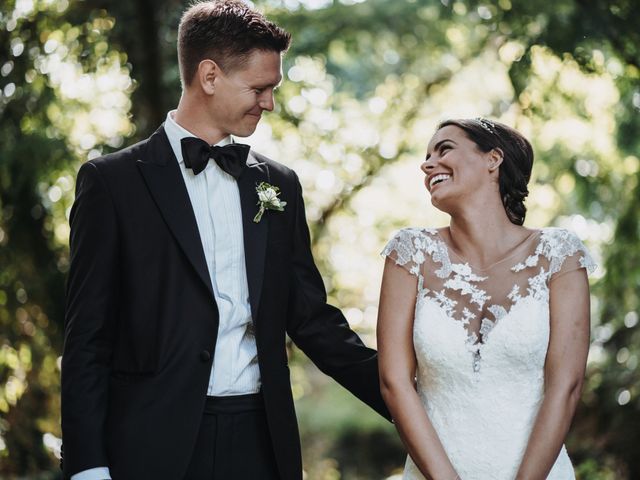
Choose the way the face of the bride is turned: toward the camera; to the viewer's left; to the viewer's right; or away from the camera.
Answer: to the viewer's left

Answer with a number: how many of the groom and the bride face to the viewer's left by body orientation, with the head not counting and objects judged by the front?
0

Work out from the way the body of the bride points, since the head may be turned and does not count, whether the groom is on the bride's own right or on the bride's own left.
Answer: on the bride's own right

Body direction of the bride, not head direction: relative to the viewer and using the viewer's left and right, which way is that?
facing the viewer

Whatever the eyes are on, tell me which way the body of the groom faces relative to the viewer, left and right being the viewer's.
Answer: facing the viewer and to the right of the viewer

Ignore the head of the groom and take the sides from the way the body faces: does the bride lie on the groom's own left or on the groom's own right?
on the groom's own left
